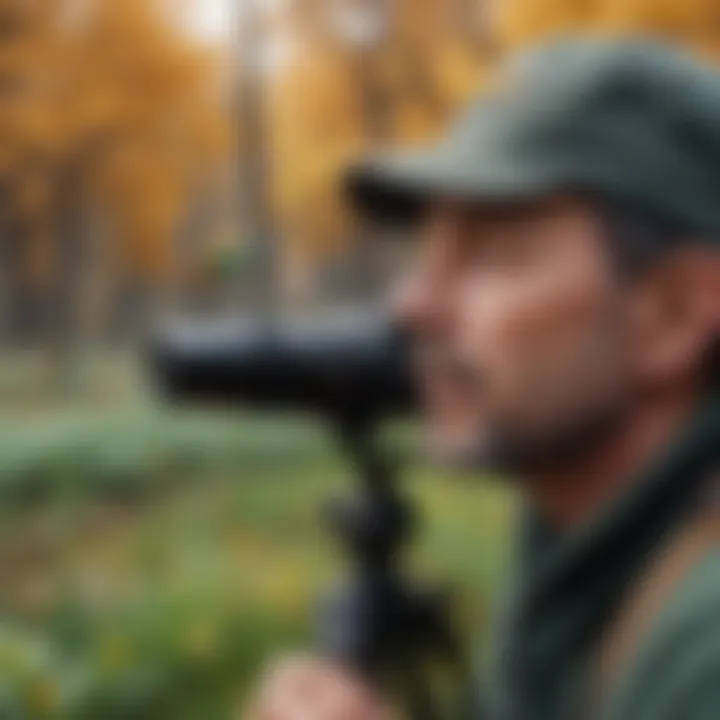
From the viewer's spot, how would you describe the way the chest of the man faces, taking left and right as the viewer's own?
facing to the left of the viewer

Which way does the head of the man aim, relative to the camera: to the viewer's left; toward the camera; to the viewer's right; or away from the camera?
to the viewer's left
